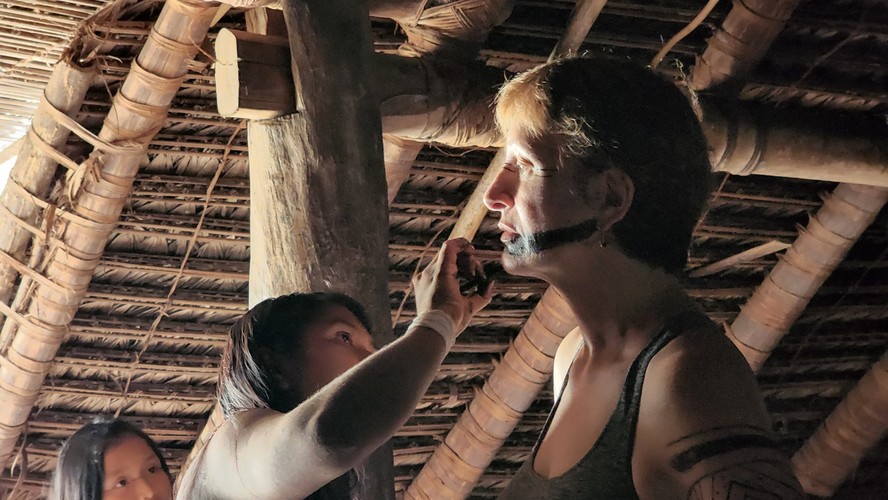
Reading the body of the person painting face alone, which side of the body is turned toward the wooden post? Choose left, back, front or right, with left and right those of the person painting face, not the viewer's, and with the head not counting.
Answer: left

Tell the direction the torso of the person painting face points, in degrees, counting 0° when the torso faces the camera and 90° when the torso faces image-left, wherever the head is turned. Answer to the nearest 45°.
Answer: approximately 270°

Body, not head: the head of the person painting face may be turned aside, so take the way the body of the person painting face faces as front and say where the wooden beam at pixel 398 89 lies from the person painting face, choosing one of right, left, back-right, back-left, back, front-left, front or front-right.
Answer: left

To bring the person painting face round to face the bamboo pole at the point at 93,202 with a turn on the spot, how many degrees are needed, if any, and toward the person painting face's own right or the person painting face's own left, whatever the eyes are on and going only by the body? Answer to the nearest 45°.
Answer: approximately 135° to the person painting face's own left
